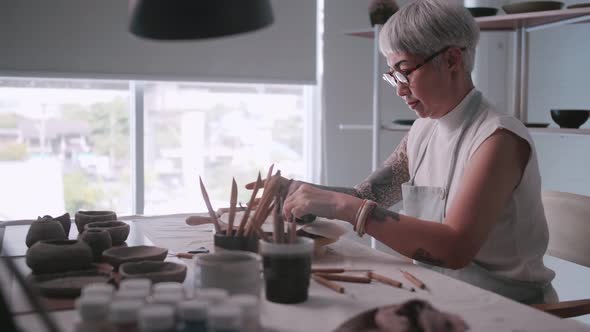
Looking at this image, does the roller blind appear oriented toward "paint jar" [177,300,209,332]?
yes

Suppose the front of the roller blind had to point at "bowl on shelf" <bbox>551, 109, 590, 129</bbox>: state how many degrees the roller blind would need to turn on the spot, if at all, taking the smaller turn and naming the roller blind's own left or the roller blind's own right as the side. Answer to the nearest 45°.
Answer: approximately 45° to the roller blind's own left

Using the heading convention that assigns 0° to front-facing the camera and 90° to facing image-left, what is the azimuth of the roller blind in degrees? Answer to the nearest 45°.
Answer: approximately 0°

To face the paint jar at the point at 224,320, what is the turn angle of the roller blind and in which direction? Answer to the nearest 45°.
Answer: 0° — it already faces it

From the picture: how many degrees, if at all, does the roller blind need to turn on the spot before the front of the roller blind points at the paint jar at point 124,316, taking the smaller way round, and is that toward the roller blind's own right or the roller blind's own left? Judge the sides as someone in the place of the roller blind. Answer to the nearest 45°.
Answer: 0° — it already faces it

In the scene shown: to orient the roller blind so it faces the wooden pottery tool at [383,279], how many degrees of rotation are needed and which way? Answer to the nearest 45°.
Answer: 0° — it already faces it

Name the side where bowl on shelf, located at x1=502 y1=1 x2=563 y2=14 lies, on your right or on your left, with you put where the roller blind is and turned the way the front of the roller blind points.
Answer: on your left

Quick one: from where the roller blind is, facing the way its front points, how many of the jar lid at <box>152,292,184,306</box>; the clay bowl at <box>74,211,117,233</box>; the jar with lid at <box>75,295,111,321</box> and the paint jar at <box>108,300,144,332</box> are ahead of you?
4

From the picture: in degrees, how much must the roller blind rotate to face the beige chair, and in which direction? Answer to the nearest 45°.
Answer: approximately 45° to its left
